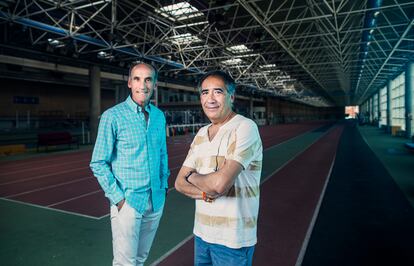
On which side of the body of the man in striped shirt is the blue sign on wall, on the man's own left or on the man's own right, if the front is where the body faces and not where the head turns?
on the man's own right

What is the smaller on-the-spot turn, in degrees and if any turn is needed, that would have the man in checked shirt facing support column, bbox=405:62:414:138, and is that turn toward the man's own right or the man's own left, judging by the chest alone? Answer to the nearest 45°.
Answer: approximately 90° to the man's own left

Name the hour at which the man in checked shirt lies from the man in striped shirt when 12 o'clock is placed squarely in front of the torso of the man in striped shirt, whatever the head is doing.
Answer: The man in checked shirt is roughly at 3 o'clock from the man in striped shirt.

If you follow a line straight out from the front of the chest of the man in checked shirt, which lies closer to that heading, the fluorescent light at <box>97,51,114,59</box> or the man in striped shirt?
the man in striped shirt

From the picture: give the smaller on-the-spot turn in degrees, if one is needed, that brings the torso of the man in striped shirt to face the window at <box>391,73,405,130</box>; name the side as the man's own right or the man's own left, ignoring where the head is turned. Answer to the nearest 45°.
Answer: approximately 180°

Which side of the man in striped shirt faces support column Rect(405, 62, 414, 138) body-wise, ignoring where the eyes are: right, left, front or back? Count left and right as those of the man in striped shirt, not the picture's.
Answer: back

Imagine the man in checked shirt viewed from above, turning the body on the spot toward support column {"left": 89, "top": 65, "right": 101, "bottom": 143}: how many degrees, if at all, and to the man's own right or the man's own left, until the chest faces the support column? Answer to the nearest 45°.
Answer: approximately 135° to the man's own left

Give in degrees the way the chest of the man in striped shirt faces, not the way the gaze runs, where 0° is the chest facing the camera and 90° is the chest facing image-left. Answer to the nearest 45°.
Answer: approximately 45°

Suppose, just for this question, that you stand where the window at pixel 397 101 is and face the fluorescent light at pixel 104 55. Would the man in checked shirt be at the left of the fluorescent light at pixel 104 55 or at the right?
left

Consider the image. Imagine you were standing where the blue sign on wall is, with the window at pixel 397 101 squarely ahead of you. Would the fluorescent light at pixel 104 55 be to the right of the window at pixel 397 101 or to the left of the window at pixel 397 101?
right
